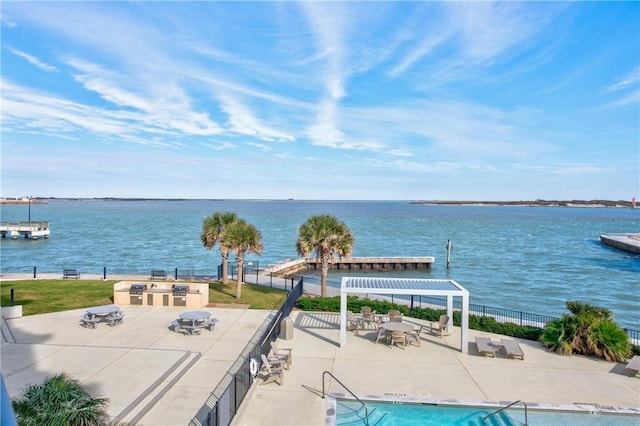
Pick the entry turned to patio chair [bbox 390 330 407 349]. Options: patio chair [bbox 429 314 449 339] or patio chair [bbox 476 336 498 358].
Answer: patio chair [bbox 429 314 449 339]

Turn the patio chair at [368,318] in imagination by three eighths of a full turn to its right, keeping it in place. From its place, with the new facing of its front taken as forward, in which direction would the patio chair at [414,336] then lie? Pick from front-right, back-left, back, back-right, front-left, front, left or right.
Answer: back-left

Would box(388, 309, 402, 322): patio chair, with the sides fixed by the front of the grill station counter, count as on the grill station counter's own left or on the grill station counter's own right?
on the grill station counter's own left

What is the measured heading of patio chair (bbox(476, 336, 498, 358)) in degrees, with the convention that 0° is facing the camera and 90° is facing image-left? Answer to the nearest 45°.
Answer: approximately 315°

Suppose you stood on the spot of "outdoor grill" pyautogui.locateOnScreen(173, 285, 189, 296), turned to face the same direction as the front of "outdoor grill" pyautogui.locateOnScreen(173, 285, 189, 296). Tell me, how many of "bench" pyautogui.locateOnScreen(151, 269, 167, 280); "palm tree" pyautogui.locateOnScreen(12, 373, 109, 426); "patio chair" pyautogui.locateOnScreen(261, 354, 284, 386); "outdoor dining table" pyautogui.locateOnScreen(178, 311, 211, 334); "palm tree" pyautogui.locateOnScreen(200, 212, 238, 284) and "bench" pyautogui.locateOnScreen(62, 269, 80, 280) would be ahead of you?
3

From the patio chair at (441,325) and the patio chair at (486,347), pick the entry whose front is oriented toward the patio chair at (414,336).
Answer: the patio chair at (441,325)

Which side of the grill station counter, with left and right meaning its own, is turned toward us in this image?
front

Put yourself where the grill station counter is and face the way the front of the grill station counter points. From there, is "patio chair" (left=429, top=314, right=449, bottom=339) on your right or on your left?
on your left

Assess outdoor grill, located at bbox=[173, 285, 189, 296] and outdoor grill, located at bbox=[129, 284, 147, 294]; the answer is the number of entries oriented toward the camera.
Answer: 2

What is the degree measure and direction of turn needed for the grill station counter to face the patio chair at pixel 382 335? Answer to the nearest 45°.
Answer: approximately 45° to its left

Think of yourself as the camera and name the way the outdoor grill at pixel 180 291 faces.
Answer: facing the viewer

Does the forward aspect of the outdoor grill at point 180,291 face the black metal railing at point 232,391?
yes

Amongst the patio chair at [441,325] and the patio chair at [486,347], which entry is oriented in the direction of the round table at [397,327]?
the patio chair at [441,325]
